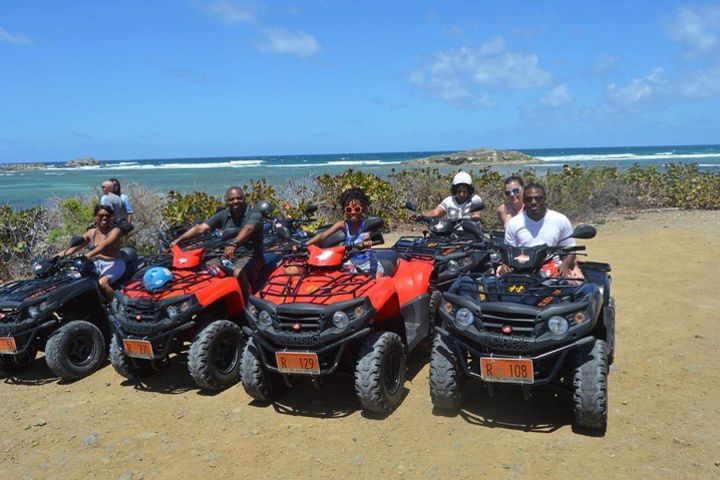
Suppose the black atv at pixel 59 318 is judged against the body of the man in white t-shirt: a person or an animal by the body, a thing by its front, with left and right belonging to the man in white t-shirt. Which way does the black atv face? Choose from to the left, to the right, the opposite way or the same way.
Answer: the same way

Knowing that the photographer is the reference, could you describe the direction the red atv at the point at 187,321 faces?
facing the viewer and to the left of the viewer

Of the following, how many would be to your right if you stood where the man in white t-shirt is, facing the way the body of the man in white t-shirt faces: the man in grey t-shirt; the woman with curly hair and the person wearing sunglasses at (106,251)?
3

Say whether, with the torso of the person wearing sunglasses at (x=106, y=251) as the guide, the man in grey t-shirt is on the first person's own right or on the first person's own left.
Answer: on the first person's own left

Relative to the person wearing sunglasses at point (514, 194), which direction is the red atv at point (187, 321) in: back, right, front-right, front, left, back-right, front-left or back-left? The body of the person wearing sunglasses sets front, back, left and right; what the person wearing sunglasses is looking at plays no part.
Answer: front-right

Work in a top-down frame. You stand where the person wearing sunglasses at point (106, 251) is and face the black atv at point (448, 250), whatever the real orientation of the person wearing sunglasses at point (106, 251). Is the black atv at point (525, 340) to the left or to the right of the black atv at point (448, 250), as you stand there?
right

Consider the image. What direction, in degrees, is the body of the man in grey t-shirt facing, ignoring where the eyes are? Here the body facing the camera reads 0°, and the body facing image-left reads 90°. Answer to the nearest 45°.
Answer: approximately 45°

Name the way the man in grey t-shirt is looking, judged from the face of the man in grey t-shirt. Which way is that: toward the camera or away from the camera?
toward the camera

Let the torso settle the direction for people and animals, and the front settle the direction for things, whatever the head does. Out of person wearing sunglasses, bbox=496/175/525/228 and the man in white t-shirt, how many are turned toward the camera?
2

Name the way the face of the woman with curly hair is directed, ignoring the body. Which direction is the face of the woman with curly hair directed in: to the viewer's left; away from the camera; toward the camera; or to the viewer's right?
toward the camera

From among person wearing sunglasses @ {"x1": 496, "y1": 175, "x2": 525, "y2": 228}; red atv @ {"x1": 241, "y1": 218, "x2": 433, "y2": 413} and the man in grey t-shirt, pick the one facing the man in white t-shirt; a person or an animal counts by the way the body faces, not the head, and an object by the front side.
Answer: the person wearing sunglasses

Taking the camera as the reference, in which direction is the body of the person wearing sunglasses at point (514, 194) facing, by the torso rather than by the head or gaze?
toward the camera

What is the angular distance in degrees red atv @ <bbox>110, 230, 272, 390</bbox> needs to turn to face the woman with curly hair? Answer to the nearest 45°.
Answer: approximately 135° to its left

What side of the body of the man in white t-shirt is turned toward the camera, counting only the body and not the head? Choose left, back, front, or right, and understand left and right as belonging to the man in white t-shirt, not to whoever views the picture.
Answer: front

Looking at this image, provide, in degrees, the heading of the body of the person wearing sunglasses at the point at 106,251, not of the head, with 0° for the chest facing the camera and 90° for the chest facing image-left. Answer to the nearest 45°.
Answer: approximately 45°

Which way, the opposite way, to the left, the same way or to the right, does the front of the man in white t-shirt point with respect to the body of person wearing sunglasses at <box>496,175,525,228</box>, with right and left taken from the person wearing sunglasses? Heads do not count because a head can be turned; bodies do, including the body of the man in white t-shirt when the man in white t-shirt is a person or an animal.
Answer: the same way
